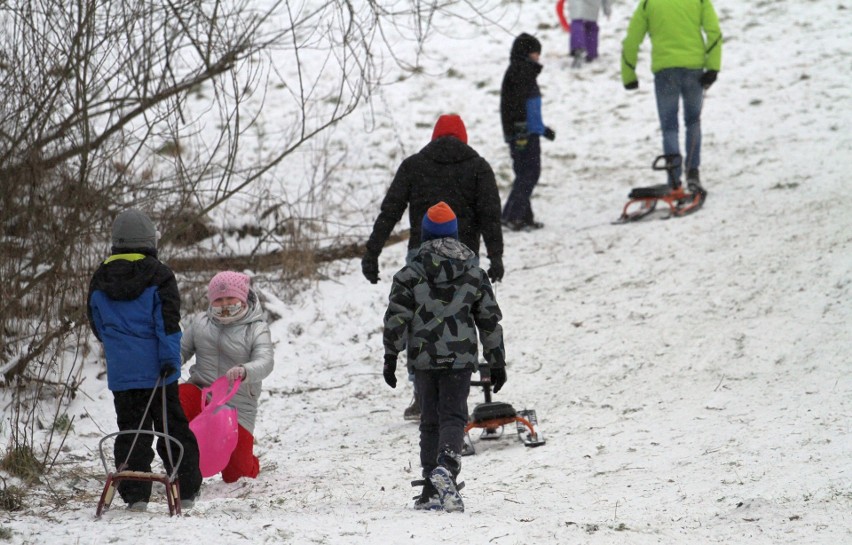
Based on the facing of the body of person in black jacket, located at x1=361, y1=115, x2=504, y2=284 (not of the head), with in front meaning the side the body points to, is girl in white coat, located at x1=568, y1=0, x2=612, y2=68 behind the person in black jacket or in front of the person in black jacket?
in front

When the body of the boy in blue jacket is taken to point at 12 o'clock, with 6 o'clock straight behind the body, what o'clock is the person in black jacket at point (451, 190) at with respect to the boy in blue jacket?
The person in black jacket is roughly at 2 o'clock from the boy in blue jacket.

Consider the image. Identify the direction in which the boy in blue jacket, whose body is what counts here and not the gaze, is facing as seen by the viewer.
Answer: away from the camera

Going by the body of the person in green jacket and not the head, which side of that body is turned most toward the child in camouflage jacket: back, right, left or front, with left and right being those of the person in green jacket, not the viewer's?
back

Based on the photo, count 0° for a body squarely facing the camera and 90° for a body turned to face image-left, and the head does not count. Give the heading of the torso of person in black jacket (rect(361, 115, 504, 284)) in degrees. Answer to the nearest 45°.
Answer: approximately 180°

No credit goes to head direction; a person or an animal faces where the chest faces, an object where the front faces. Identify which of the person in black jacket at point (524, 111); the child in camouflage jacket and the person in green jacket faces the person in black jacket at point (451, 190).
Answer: the child in camouflage jacket

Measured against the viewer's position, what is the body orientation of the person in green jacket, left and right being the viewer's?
facing away from the viewer

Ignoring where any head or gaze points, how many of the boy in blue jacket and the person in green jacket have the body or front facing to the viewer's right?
0

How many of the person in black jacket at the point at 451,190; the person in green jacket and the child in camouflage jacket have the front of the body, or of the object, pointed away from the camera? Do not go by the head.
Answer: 3

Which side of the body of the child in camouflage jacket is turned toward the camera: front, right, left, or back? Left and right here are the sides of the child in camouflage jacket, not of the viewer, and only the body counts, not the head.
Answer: back

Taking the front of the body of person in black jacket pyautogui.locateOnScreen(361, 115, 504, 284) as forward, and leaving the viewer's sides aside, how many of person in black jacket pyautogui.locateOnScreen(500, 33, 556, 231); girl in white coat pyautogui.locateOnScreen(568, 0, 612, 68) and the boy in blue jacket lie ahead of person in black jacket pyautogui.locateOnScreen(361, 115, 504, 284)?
2
